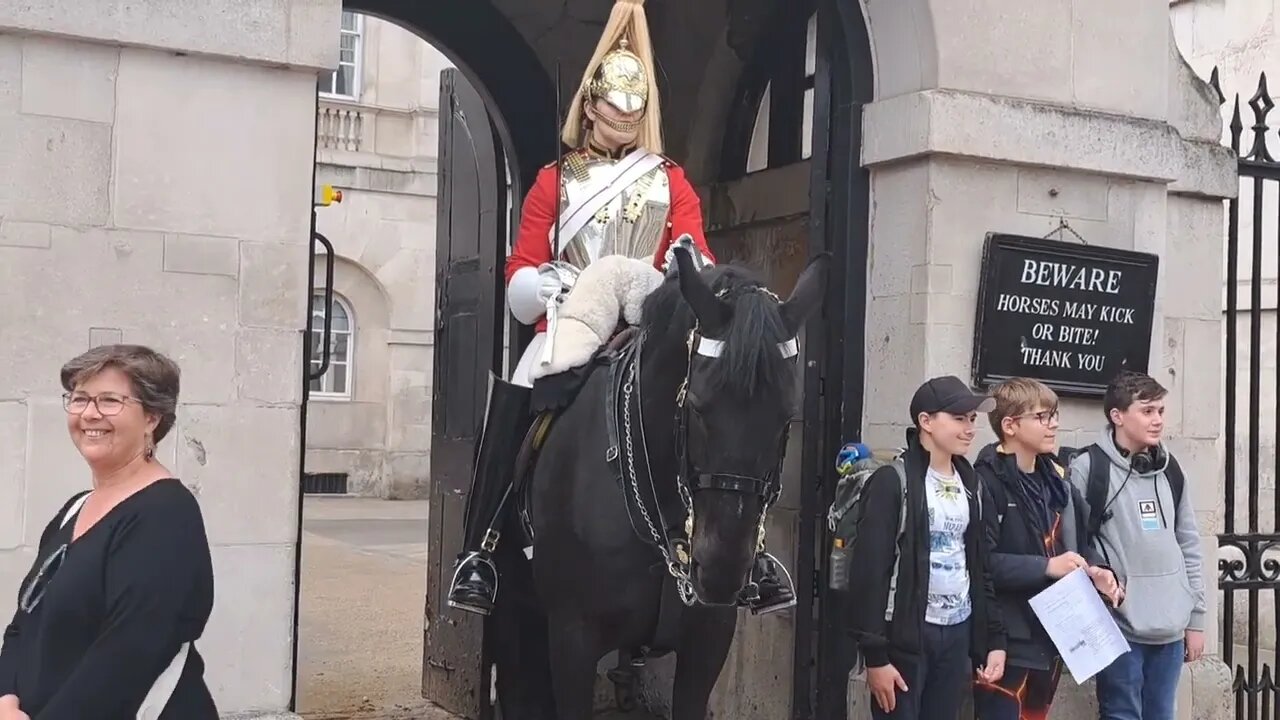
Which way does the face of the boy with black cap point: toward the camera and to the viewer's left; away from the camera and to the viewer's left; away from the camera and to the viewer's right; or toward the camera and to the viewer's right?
toward the camera and to the viewer's right

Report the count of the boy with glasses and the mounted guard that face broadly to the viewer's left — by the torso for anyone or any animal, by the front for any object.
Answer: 0

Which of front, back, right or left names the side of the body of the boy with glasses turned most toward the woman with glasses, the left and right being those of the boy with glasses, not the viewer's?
right

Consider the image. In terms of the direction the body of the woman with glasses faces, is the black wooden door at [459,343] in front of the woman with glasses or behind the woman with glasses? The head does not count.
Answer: behind

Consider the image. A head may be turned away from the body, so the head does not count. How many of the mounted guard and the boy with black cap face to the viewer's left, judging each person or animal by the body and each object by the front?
0

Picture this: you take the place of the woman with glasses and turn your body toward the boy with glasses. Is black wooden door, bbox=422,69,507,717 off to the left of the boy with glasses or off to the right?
left

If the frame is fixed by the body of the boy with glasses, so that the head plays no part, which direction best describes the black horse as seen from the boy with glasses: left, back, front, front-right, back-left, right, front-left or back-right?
right

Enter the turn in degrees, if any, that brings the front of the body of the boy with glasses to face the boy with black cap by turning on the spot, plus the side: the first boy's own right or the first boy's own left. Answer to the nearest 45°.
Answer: approximately 90° to the first boy's own right

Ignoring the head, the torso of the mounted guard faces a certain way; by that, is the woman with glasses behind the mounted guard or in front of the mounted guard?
in front

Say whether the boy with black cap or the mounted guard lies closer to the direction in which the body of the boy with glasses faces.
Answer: the boy with black cap
